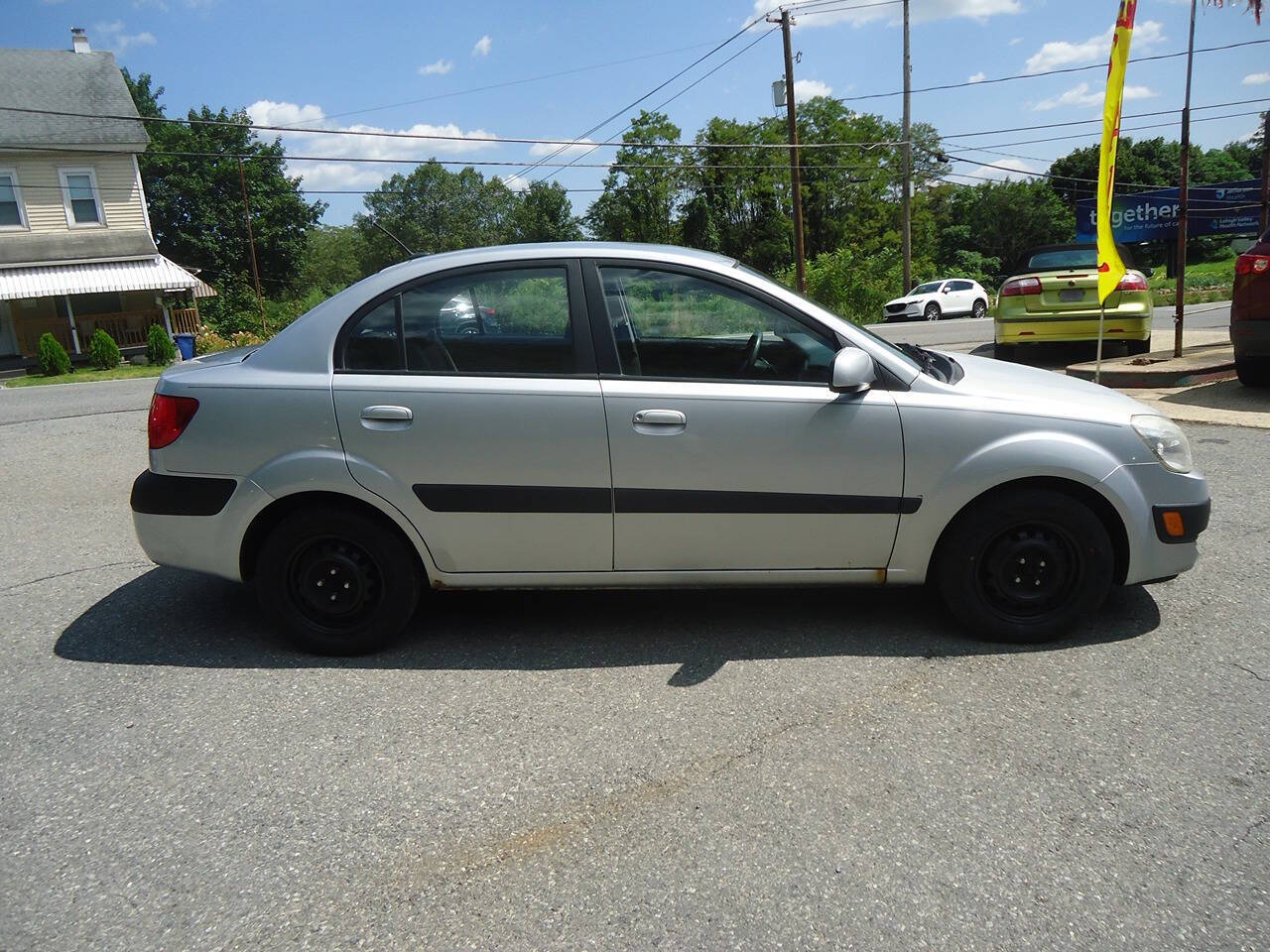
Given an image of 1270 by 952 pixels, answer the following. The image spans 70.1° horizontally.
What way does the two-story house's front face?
toward the camera

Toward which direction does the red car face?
away from the camera

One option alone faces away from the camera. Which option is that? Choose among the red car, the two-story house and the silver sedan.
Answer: the red car

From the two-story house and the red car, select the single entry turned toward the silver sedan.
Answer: the two-story house

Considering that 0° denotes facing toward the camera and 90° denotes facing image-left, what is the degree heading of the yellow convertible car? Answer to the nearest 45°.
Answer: approximately 180°

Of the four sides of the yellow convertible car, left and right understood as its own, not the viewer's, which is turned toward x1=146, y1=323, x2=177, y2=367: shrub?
left

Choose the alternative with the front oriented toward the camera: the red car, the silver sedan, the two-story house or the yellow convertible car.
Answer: the two-story house

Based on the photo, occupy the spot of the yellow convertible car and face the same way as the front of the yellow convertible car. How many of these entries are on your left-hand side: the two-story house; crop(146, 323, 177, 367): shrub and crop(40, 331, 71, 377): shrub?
3

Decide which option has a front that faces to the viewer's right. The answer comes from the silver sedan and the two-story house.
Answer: the silver sedan

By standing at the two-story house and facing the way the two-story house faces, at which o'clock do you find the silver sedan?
The silver sedan is roughly at 12 o'clock from the two-story house.

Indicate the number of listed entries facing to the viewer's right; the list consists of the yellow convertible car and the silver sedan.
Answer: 1

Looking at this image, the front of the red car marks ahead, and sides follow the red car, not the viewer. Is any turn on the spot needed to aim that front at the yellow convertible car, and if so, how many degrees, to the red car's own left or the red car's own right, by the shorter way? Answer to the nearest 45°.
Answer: approximately 45° to the red car's own left

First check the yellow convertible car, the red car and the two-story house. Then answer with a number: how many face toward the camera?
1

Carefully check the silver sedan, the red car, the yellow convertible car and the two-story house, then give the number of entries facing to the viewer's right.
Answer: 1

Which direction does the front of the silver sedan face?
to the viewer's right

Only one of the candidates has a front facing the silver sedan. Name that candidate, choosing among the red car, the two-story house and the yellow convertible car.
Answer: the two-story house

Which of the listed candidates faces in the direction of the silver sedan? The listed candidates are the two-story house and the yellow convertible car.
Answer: the two-story house
